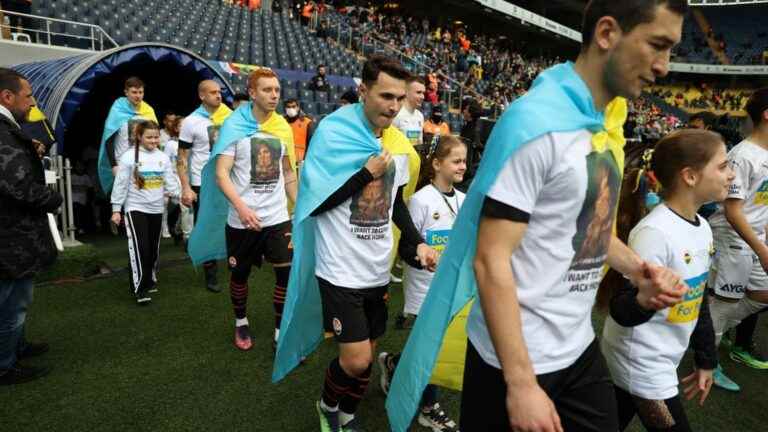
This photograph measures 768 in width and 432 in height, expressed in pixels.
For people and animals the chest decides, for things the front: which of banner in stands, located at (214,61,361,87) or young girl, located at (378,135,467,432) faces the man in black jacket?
the banner in stands

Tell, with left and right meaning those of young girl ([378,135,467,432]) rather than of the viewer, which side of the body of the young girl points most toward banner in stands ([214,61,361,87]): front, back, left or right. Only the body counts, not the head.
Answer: back

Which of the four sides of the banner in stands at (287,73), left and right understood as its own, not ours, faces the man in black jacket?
front

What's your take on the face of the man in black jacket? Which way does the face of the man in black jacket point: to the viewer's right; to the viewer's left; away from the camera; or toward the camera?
to the viewer's right

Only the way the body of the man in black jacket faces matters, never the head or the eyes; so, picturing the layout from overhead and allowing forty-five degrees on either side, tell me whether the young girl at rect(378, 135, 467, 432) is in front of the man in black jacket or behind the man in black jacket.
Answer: in front

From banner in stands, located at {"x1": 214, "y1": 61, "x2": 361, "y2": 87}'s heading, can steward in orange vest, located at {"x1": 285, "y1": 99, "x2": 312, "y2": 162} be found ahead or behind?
ahead

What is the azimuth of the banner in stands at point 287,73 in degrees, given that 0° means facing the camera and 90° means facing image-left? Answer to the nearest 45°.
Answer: approximately 0°

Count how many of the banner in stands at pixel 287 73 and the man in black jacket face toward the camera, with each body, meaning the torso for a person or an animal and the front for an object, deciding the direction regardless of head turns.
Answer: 1

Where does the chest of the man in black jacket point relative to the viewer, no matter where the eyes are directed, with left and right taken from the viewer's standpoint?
facing to the right of the viewer

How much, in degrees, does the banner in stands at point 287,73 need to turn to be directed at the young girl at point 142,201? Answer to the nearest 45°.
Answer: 0° — it already faces them

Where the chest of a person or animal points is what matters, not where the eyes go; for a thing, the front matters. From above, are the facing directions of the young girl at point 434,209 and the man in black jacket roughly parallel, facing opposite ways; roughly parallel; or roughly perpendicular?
roughly perpendicular
